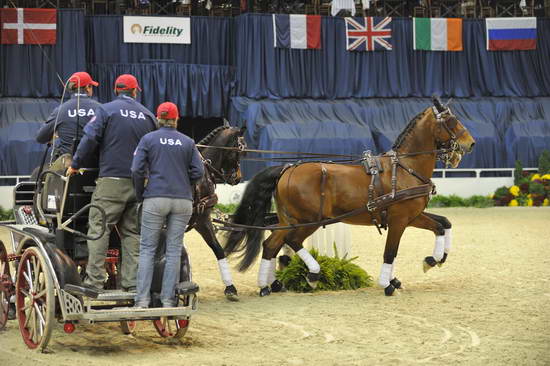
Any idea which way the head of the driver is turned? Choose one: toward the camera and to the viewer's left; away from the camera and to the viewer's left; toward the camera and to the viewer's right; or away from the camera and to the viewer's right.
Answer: away from the camera and to the viewer's right

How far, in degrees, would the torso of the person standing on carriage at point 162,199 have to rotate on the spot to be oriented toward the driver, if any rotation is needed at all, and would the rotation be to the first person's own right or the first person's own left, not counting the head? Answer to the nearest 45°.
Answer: approximately 45° to the first person's own left

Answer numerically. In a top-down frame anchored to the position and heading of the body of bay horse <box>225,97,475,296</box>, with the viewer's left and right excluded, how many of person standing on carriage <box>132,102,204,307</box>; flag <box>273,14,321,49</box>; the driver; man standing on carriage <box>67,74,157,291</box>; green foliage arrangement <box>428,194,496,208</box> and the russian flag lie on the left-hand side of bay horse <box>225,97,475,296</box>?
3

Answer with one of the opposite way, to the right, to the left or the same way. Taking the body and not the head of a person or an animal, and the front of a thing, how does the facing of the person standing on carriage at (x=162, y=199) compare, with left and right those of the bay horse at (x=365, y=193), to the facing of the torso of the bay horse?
to the left

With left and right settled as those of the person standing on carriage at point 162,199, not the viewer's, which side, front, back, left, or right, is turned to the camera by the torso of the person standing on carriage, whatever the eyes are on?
back

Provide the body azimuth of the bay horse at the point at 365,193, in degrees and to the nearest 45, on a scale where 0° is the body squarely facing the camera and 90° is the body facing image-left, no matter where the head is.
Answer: approximately 270°

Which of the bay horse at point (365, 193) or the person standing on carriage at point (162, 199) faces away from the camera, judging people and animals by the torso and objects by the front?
the person standing on carriage

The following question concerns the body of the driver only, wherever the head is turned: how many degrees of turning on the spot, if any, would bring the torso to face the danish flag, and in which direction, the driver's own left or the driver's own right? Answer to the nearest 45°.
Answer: approximately 45° to the driver's own left

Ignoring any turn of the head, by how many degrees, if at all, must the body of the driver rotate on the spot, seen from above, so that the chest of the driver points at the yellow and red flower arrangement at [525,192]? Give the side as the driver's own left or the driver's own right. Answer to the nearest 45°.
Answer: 0° — they already face it

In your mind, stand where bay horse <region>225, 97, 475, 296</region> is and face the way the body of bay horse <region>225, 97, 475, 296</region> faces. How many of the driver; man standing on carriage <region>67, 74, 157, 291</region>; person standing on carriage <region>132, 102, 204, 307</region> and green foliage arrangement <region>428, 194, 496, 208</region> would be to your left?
1

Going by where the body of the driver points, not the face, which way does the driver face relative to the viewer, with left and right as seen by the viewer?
facing away from the viewer and to the right of the viewer

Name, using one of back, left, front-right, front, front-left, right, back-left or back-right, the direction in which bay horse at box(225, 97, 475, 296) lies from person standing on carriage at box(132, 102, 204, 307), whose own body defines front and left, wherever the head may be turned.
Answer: front-right

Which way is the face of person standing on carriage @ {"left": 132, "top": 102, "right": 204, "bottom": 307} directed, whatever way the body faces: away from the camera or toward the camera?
away from the camera
